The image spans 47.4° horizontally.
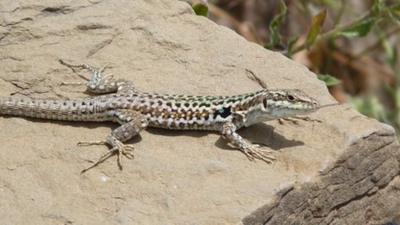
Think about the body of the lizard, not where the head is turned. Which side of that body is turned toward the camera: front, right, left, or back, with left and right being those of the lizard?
right
